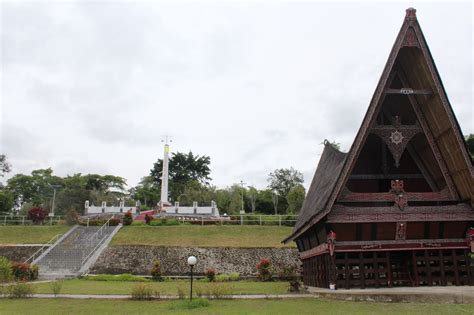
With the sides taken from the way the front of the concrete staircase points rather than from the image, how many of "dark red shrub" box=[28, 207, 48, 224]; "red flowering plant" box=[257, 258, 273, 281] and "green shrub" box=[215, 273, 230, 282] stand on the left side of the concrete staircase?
2

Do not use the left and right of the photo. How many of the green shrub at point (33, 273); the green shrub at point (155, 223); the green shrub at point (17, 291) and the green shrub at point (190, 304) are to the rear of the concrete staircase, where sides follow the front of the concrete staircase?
1

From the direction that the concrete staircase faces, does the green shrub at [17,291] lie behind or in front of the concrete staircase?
in front

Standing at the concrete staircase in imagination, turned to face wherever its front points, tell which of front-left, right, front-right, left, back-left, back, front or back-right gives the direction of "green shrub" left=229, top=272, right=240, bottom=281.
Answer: left

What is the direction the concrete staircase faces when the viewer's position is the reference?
facing the viewer and to the left of the viewer

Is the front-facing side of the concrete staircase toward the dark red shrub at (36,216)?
no

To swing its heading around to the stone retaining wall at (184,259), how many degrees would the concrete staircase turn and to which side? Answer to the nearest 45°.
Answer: approximately 90° to its left

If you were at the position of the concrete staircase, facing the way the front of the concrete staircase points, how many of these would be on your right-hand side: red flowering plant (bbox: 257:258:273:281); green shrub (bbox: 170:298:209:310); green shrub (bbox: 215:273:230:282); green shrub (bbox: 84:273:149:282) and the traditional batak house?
0

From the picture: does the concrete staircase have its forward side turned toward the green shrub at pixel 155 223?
no

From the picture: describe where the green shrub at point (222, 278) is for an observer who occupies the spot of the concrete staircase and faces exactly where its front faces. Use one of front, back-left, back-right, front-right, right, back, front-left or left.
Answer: left

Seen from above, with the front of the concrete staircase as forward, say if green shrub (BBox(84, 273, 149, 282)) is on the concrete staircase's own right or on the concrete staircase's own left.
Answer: on the concrete staircase's own left

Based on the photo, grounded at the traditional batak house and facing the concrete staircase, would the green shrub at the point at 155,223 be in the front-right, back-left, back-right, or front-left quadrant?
front-right

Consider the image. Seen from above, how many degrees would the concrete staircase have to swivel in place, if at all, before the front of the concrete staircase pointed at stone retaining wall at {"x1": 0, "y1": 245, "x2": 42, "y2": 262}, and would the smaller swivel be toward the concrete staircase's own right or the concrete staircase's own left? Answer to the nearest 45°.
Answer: approximately 90° to the concrete staircase's own right
